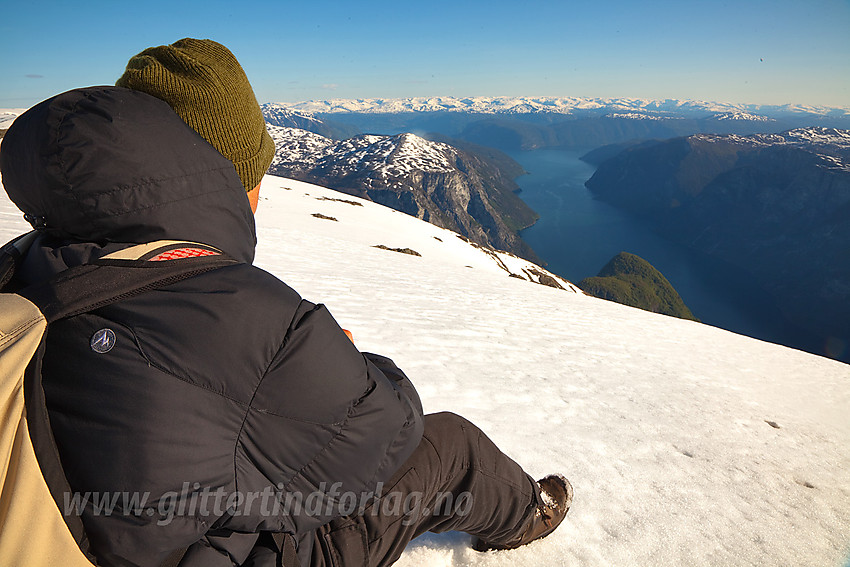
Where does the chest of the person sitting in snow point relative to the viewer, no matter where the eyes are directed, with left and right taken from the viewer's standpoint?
facing away from the viewer and to the right of the viewer

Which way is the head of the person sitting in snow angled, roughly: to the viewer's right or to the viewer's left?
to the viewer's right

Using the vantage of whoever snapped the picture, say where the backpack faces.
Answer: facing to the left of the viewer
